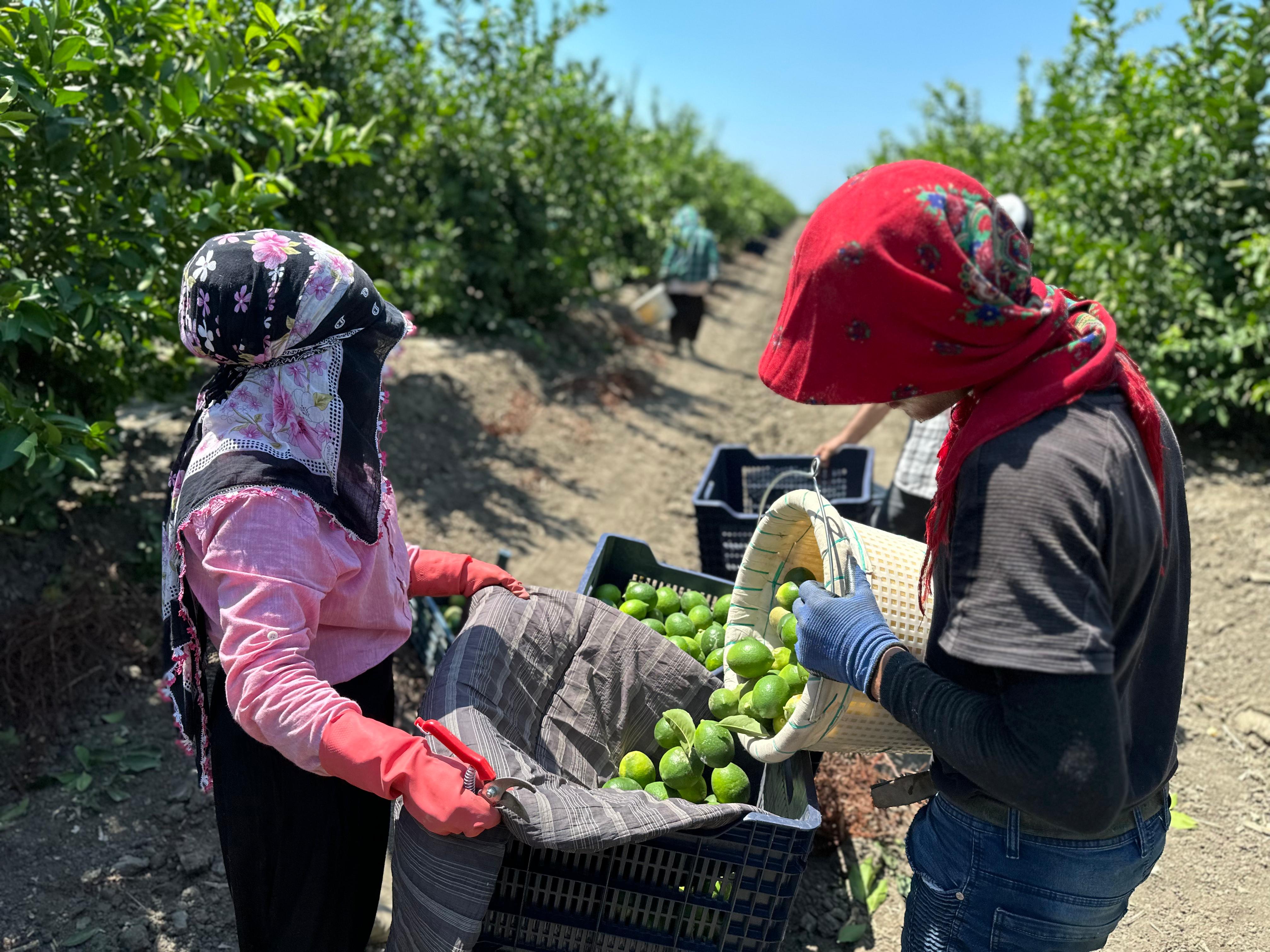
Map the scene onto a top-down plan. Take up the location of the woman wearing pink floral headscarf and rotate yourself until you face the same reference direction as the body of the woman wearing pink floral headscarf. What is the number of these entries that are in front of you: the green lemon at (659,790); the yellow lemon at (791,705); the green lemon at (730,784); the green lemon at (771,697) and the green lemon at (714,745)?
5

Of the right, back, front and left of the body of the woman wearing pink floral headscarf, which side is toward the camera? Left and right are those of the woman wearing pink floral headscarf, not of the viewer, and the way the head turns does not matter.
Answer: right

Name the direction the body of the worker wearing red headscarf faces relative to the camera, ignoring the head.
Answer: to the viewer's left
